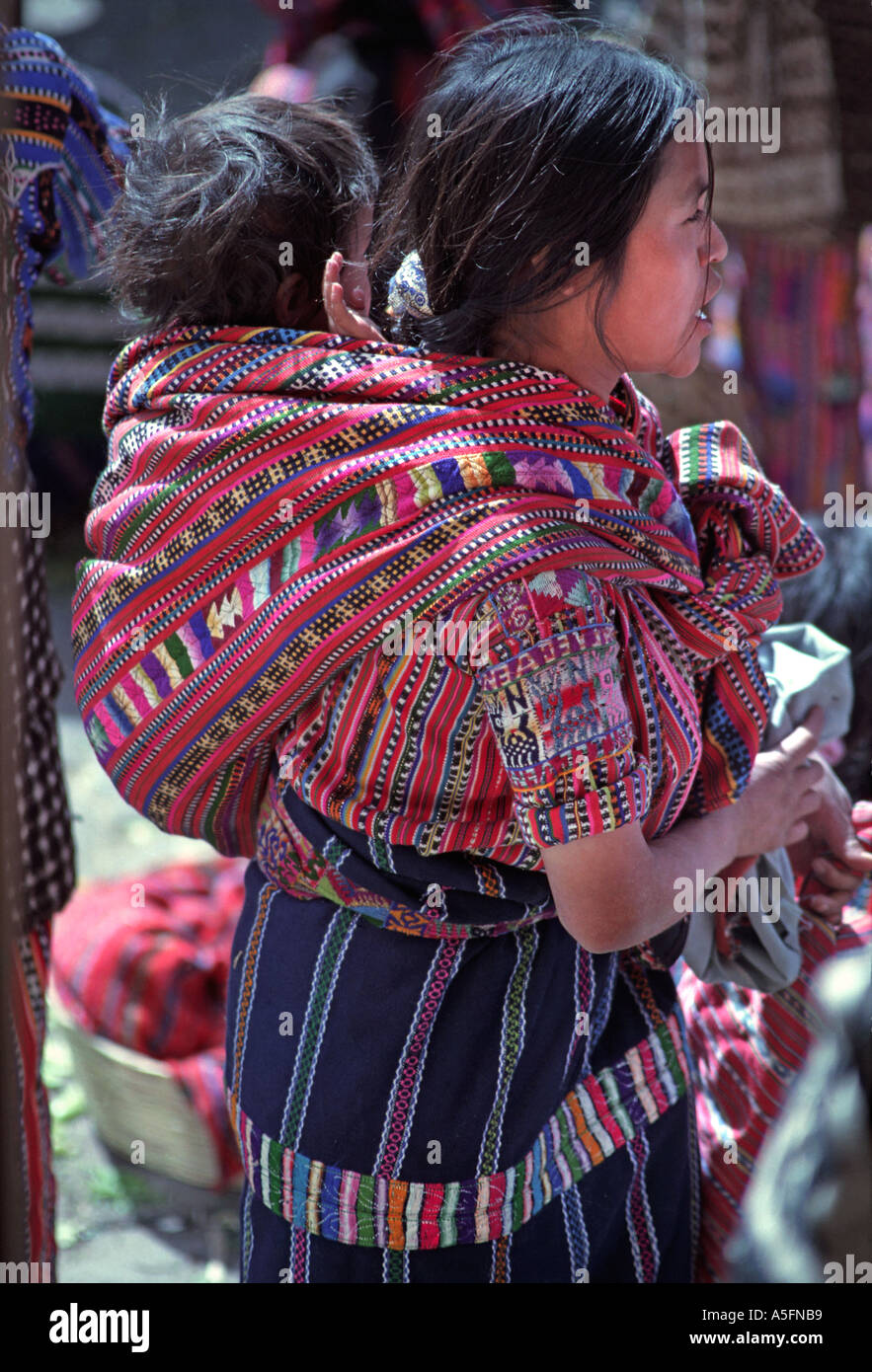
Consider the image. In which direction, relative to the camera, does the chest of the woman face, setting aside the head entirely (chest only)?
to the viewer's right

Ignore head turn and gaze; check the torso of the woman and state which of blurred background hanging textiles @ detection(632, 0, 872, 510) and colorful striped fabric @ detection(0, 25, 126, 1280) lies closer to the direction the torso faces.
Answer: the blurred background hanging textiles

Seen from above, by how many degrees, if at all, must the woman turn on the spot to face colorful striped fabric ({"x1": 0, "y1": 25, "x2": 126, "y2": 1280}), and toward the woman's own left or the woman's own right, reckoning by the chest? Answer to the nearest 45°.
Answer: approximately 135° to the woman's own left

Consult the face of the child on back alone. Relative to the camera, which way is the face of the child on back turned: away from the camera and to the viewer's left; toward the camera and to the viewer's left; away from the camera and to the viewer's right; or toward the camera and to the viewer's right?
away from the camera and to the viewer's right

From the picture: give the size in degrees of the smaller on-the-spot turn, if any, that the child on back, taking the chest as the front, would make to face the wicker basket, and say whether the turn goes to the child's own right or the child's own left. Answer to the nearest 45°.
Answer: approximately 45° to the child's own left

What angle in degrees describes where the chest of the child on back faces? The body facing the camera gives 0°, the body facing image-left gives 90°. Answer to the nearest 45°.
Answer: approximately 225°

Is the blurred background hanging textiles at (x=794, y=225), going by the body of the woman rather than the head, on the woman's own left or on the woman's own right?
on the woman's own left
